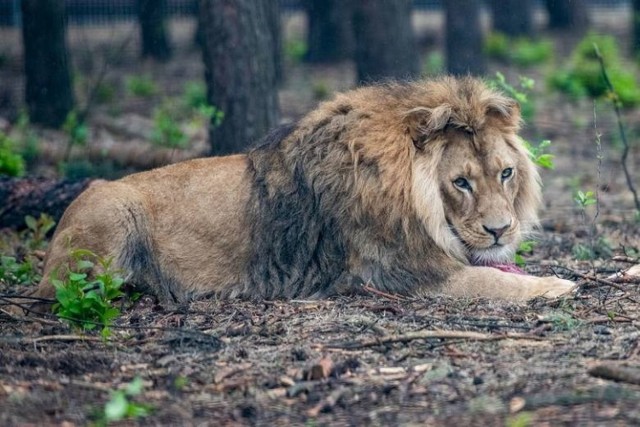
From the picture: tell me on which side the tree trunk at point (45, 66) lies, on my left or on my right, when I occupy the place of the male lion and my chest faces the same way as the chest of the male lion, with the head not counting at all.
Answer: on my left

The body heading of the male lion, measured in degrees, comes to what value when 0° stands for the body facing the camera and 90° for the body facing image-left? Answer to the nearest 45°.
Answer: approximately 270°

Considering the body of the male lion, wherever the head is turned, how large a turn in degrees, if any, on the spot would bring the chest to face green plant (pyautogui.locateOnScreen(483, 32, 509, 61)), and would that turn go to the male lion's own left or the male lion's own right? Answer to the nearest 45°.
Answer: approximately 90° to the male lion's own left

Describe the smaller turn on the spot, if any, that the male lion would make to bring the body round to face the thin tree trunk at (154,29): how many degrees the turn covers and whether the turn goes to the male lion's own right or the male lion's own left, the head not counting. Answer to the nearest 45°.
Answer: approximately 90° to the male lion's own left

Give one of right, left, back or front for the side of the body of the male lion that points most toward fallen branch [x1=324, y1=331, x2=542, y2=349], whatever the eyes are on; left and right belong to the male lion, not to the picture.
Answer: right

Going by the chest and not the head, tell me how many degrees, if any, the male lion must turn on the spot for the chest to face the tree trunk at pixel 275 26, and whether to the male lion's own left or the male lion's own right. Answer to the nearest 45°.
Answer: approximately 90° to the male lion's own left

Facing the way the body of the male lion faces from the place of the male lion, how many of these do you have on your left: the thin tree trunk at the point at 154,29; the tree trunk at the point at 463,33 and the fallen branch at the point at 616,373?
2

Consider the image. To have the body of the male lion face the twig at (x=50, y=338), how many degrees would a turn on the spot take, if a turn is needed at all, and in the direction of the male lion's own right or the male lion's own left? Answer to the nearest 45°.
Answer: approximately 135° to the male lion's own right

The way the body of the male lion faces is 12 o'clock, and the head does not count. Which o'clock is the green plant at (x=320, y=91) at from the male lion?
The green plant is roughly at 9 o'clock from the male lion.

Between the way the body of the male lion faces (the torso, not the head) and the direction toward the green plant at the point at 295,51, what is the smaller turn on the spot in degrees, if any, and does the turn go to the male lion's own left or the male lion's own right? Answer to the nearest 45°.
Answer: approximately 90° to the male lion's own left

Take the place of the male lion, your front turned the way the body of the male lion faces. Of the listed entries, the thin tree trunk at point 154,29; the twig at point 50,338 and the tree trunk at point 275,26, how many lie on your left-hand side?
2

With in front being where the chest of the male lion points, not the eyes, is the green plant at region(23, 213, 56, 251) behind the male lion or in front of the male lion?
behind

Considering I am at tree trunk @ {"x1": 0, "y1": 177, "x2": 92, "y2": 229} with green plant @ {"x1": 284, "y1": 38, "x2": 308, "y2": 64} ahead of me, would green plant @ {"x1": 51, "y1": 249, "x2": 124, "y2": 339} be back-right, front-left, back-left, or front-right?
back-right

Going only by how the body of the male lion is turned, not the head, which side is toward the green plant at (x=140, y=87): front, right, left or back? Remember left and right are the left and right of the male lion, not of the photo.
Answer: left
